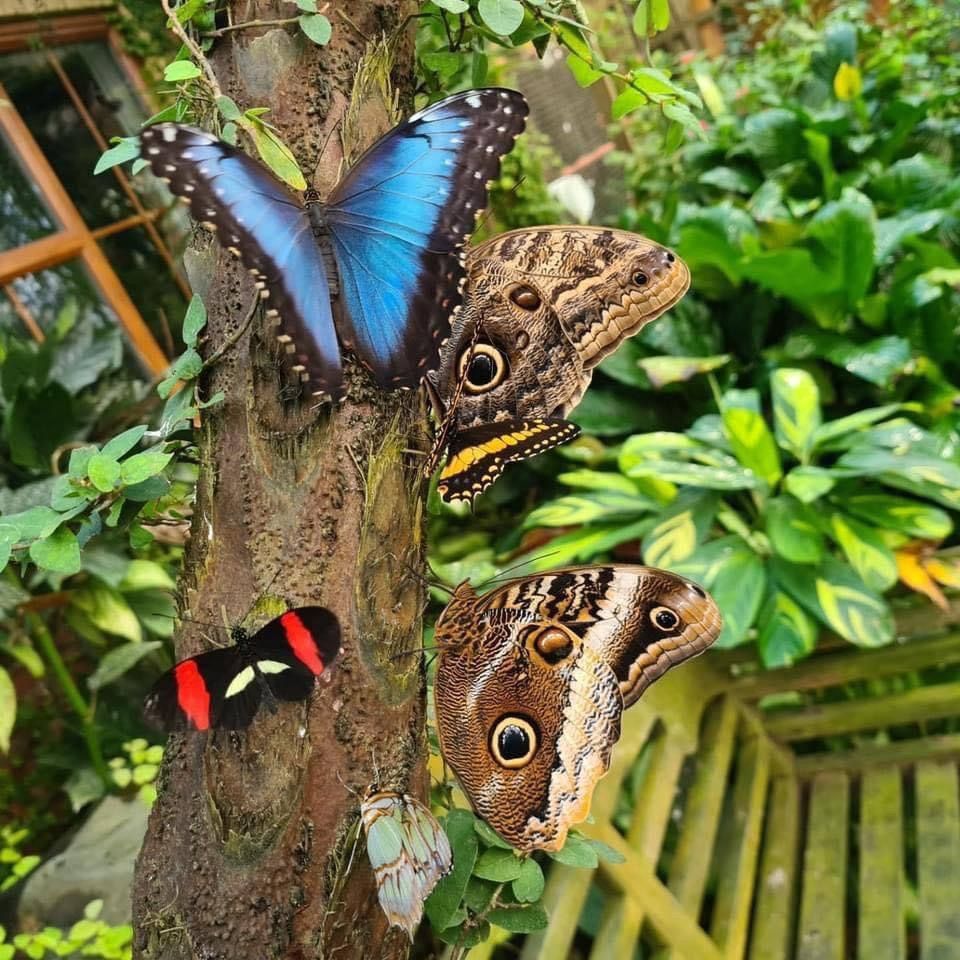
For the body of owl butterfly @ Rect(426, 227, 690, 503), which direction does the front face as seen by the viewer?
to the viewer's left

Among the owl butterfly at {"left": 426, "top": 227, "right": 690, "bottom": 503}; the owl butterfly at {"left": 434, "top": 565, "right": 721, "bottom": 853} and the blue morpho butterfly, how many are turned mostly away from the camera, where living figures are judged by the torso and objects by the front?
1

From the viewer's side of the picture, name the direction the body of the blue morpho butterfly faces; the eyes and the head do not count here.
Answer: away from the camera

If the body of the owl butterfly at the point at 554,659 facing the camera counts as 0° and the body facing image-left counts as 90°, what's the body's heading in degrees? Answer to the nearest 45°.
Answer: approximately 90°

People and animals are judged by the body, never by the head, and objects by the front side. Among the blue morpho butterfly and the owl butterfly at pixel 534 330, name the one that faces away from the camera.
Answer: the blue morpho butterfly

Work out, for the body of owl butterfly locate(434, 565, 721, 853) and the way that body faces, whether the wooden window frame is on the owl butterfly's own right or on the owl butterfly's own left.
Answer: on the owl butterfly's own right

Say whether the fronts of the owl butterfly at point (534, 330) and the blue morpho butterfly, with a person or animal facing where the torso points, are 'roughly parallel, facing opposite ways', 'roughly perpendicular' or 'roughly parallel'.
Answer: roughly perpendicular

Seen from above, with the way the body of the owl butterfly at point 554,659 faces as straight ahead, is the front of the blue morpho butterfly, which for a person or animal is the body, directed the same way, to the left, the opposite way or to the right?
to the right
